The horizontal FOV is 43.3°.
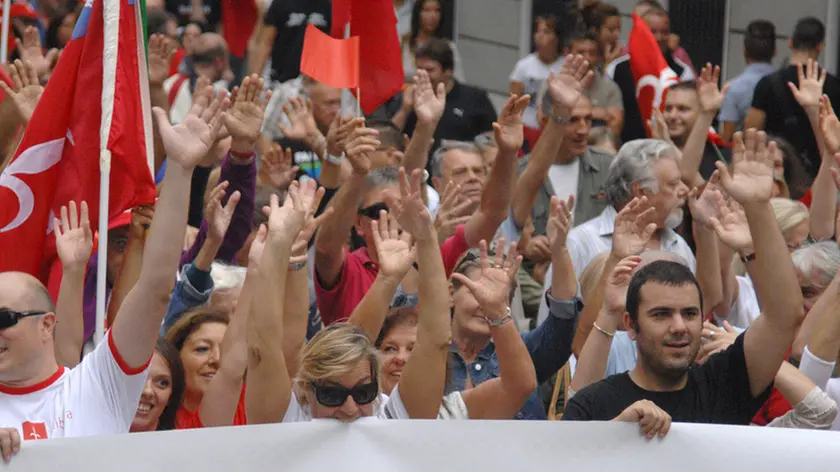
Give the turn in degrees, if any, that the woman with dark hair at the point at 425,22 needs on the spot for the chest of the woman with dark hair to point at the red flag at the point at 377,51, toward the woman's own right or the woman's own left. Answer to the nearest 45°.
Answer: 0° — they already face it

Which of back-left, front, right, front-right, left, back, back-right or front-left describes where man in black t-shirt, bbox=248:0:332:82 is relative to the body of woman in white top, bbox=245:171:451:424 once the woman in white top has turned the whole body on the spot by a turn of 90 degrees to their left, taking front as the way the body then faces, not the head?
left

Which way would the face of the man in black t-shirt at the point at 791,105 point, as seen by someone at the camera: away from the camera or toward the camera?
away from the camera

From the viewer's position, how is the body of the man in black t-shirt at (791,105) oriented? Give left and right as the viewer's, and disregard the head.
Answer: facing away from the viewer and to the right of the viewer

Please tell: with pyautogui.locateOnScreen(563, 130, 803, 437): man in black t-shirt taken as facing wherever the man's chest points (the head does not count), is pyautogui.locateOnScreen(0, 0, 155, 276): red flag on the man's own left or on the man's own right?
on the man's own right

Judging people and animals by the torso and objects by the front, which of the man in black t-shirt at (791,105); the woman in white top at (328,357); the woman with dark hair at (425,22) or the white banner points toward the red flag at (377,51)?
the woman with dark hair

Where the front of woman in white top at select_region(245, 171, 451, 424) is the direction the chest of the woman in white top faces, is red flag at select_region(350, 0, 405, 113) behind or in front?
behind

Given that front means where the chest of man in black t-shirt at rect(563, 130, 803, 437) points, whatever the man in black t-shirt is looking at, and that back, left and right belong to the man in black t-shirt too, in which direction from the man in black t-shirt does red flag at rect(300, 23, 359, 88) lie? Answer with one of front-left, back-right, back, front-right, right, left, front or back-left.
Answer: back-right
